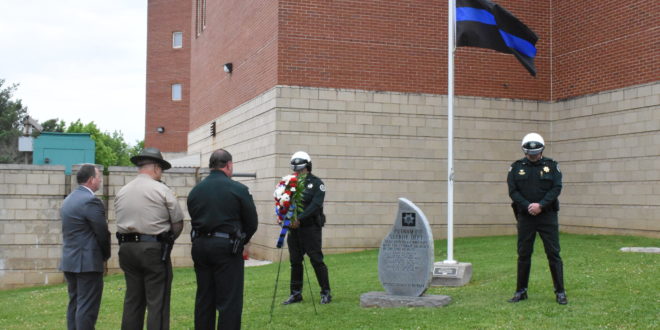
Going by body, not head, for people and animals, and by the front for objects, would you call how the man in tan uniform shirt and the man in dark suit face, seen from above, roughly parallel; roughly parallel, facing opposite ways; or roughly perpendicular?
roughly parallel

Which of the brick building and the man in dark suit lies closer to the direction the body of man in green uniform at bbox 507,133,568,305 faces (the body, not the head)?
the man in dark suit

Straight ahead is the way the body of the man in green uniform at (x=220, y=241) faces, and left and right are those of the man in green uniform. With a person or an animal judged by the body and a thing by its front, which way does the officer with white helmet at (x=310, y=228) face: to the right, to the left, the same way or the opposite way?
the opposite way

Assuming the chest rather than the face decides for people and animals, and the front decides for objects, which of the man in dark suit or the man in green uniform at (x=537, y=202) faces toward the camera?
the man in green uniform

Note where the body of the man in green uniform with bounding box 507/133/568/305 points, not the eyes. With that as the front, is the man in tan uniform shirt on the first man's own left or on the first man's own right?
on the first man's own right

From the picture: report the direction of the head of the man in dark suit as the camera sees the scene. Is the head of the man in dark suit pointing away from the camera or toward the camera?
away from the camera

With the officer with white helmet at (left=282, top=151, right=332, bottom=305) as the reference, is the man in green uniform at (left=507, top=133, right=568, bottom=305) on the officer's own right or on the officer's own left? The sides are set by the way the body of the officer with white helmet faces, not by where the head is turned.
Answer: on the officer's own left

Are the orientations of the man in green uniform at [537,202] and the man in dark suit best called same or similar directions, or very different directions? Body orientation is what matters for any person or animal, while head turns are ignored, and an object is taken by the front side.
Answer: very different directions

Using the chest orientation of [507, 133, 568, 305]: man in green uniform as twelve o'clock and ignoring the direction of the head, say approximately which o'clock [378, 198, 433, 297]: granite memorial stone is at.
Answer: The granite memorial stone is roughly at 3 o'clock from the man in green uniform.

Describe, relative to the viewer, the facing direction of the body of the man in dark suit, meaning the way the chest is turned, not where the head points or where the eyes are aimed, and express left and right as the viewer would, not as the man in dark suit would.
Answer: facing away from the viewer and to the right of the viewer

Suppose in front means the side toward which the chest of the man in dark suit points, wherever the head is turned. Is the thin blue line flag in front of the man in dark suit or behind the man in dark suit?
in front

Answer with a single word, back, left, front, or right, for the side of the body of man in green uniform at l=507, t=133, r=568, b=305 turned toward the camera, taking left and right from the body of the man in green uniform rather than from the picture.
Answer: front

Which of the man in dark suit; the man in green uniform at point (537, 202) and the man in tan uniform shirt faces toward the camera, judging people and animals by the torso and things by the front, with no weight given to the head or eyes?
the man in green uniform

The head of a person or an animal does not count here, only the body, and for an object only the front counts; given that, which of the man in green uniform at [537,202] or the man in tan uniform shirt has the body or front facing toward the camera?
the man in green uniform

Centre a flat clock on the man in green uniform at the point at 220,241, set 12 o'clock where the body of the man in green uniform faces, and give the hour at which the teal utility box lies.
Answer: The teal utility box is roughly at 10 o'clock from the man in green uniform.

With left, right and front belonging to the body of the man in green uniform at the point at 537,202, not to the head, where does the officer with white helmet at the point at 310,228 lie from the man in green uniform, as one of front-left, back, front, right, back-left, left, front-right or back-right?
right

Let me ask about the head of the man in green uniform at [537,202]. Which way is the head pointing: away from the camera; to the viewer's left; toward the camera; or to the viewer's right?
toward the camera

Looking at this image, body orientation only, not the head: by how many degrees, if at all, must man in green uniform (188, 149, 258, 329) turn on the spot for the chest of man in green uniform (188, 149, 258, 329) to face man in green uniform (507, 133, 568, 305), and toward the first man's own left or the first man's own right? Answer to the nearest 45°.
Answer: approximately 45° to the first man's own right

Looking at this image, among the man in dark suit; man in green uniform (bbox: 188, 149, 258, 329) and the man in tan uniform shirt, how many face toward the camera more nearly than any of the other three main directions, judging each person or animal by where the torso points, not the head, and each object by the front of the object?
0
